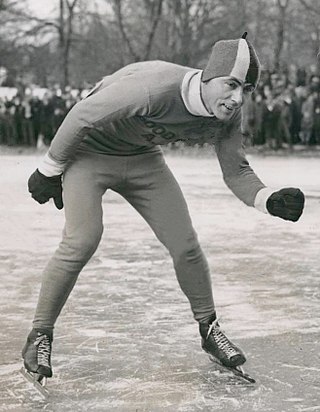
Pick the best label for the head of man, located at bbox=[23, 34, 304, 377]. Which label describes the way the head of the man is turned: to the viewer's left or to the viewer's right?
to the viewer's right

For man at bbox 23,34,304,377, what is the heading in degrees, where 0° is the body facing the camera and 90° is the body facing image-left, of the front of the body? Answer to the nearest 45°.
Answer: approximately 315°
